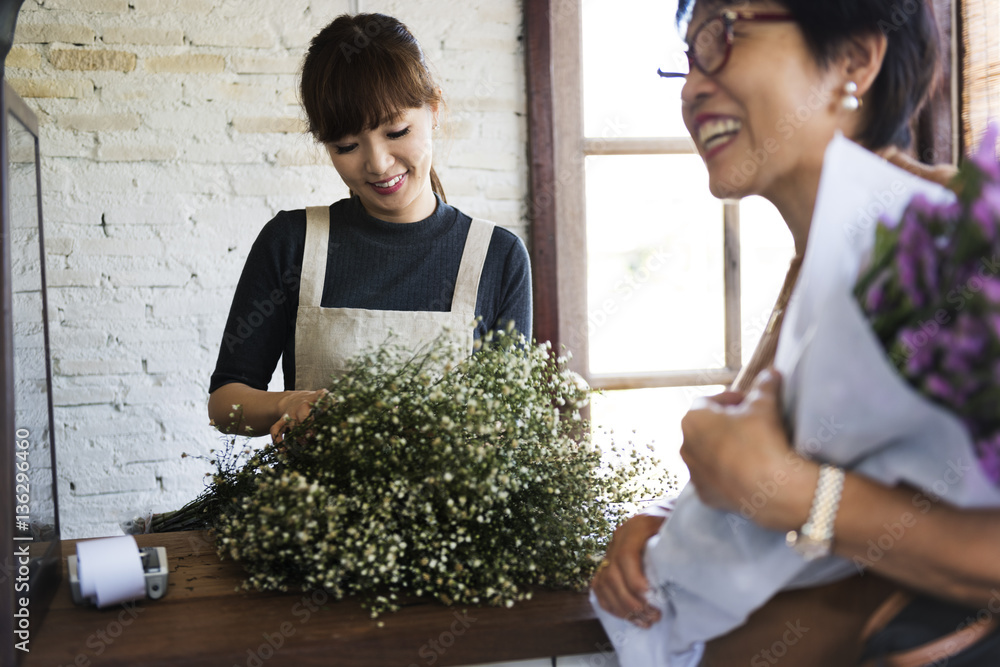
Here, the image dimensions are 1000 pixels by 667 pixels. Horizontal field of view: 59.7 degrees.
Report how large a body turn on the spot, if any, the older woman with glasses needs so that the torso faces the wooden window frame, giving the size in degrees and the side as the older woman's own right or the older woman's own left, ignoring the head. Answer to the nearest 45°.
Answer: approximately 90° to the older woman's own right

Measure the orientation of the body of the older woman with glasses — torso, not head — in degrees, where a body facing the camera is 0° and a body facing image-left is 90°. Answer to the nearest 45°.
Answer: approximately 90°

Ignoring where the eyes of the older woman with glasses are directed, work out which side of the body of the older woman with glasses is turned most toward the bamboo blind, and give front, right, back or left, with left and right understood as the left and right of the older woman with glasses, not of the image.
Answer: right
